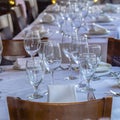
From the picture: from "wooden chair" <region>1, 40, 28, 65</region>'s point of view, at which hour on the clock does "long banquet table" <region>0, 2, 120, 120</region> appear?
The long banquet table is roughly at 12 o'clock from the wooden chair.

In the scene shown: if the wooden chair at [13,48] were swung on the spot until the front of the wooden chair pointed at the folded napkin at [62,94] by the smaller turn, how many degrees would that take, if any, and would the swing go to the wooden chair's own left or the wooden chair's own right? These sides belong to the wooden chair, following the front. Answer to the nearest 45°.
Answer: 0° — it already faces it
